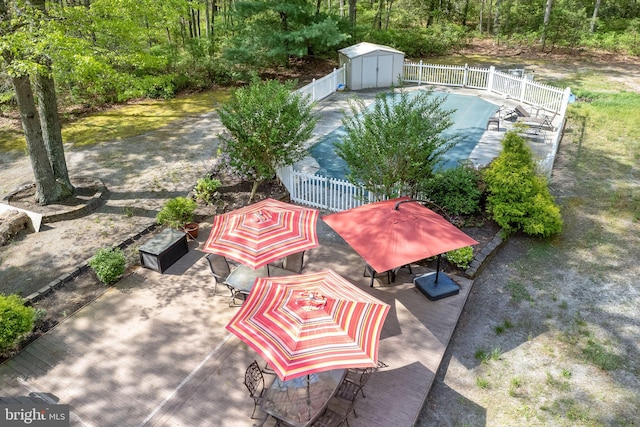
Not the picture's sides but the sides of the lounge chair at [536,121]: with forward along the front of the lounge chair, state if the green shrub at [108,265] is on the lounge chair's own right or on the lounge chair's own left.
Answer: on the lounge chair's own left

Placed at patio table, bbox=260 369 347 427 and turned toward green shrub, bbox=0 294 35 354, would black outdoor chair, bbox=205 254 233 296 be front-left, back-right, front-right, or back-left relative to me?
front-right

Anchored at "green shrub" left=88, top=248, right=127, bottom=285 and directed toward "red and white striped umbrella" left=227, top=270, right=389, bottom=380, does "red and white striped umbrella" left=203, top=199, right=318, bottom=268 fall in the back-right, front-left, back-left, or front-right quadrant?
front-left

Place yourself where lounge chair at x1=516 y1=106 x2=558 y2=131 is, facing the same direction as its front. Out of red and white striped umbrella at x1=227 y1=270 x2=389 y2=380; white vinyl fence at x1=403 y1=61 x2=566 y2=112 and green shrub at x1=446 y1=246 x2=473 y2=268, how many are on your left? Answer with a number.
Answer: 2

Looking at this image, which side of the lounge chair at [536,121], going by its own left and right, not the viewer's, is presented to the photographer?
left

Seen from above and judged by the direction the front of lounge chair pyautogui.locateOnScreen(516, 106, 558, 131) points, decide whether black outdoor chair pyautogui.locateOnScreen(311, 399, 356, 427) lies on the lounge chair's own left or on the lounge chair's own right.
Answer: on the lounge chair's own left

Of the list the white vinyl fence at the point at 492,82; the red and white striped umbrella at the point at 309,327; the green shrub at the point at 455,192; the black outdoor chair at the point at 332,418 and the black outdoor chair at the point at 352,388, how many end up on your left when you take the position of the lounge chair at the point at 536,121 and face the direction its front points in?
4

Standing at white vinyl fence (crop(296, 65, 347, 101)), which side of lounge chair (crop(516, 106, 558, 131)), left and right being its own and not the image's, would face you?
front

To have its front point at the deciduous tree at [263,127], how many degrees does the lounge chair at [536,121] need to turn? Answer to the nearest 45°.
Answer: approximately 45° to its left

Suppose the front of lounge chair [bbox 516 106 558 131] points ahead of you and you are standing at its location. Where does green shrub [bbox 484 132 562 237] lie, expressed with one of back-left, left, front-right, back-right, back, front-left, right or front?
left

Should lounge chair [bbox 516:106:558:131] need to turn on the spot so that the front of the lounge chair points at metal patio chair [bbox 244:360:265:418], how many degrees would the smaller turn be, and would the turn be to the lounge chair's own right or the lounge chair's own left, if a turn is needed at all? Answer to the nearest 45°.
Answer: approximately 90° to the lounge chair's own left

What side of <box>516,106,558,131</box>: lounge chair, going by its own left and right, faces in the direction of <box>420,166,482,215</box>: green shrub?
left

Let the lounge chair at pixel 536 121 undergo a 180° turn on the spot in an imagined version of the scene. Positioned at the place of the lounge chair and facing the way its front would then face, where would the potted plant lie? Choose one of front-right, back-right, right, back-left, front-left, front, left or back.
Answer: back-right

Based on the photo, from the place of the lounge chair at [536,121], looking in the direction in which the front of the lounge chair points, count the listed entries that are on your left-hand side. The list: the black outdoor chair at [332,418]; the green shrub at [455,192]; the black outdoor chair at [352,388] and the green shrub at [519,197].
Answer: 4

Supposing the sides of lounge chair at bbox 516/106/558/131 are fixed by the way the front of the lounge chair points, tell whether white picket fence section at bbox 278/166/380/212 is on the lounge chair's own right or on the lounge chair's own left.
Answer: on the lounge chair's own left

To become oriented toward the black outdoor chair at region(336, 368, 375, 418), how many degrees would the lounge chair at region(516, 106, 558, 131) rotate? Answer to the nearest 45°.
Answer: approximately 90° to its left
